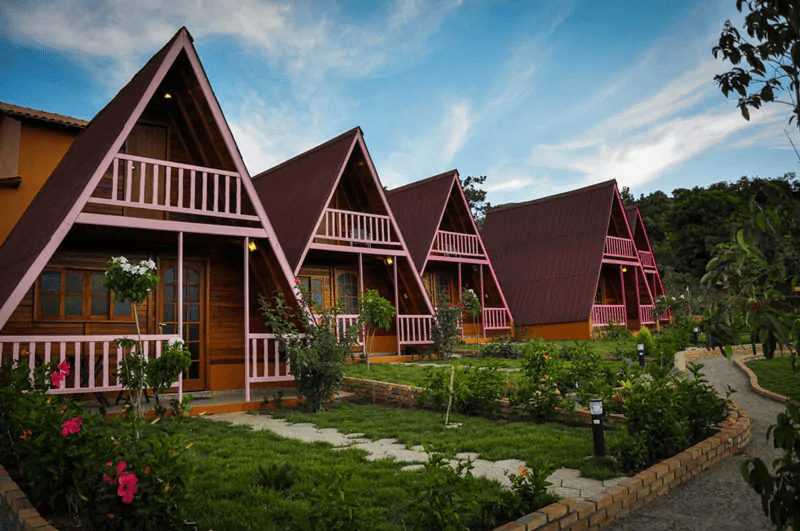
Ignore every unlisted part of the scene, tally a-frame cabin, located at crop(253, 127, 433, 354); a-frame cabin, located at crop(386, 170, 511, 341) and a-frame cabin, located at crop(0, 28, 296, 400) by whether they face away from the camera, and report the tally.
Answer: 0

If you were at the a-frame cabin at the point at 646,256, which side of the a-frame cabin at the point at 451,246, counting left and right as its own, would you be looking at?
left

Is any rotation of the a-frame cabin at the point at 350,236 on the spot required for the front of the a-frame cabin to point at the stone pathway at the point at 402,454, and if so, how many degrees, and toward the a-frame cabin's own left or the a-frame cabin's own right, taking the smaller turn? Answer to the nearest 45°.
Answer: approximately 45° to the a-frame cabin's own right

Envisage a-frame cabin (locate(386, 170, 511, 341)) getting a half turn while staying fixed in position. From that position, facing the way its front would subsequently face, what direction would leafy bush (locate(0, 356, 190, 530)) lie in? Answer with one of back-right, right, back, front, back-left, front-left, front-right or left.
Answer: back-left

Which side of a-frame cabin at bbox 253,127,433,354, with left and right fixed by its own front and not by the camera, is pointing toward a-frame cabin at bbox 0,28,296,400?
right

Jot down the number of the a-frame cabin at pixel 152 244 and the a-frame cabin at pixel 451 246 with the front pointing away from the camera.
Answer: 0

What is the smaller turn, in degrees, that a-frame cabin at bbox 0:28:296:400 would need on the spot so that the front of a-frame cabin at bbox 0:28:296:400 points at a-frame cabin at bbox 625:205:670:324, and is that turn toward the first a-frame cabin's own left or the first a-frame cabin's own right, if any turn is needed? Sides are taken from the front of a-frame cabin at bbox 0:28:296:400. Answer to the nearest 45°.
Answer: approximately 90° to the first a-frame cabin's own left

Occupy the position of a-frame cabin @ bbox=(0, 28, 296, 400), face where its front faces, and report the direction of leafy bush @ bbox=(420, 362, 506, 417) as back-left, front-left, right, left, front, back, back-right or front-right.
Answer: front

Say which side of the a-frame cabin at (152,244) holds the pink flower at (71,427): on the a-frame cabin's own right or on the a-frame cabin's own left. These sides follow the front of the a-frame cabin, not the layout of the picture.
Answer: on the a-frame cabin's own right

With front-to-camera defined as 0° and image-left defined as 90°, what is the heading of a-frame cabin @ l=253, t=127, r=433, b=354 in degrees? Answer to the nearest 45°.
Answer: approximately 315°

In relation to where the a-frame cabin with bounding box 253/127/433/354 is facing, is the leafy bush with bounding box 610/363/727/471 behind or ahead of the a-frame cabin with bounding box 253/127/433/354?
ahead

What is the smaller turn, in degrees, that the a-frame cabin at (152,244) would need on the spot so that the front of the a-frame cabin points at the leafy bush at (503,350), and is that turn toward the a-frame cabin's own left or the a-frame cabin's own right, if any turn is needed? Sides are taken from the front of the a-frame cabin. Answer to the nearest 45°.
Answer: approximately 45° to the a-frame cabin's own left

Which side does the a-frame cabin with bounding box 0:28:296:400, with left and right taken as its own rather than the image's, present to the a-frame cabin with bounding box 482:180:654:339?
left

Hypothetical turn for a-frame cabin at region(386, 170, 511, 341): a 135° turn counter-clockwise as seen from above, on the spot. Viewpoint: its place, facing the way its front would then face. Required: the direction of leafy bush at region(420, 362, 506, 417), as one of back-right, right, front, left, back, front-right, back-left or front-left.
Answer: back

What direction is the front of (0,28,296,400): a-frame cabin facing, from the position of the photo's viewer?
facing the viewer and to the right of the viewer

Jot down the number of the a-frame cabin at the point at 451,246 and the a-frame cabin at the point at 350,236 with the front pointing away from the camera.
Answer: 0
